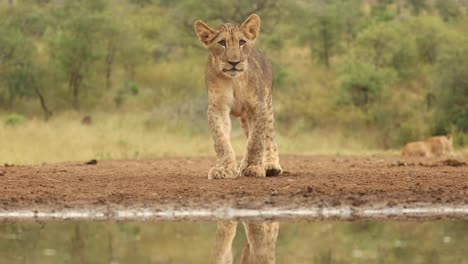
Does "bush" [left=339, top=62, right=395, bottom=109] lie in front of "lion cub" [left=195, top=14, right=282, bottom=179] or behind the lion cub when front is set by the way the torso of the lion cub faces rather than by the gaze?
behind

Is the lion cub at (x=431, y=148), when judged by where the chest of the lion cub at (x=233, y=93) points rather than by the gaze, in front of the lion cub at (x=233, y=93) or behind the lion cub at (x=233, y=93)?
behind

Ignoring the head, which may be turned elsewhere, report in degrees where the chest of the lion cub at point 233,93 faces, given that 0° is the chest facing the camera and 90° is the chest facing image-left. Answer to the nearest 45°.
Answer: approximately 0°

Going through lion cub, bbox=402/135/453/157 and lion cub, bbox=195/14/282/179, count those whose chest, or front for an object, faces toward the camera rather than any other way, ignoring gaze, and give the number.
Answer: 1

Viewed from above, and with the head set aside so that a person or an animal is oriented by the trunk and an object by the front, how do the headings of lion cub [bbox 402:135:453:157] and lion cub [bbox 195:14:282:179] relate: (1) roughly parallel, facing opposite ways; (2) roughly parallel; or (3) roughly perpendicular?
roughly perpendicular

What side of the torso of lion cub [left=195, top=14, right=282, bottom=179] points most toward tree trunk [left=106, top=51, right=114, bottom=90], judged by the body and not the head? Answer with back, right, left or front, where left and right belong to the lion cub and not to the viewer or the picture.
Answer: back
